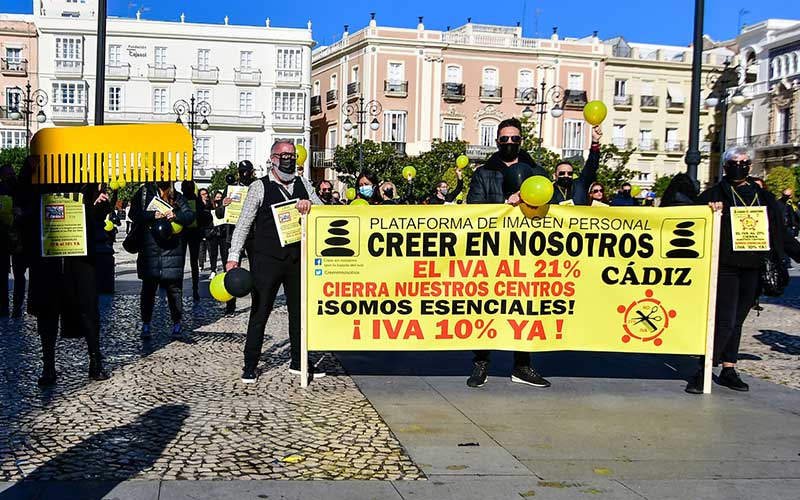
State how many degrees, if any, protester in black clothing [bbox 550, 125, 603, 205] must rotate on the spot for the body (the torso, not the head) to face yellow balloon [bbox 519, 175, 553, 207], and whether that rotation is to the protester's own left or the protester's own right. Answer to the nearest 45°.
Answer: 0° — they already face it

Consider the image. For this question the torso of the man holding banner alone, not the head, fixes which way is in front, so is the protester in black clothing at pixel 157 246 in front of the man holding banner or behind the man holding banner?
behind

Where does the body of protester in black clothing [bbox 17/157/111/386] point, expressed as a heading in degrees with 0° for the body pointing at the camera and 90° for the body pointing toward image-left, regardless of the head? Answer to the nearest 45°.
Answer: approximately 0°

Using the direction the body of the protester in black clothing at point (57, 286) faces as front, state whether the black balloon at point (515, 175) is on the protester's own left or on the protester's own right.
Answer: on the protester's own left

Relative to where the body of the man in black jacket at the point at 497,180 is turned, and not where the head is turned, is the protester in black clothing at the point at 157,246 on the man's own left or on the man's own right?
on the man's own right

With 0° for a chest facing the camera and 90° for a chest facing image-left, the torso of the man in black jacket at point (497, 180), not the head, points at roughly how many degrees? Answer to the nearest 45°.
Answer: approximately 0°
